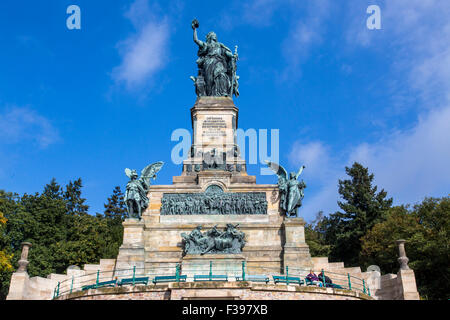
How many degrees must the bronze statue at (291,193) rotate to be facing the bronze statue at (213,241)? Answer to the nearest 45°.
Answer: approximately 135° to its right

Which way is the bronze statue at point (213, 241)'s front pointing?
toward the camera

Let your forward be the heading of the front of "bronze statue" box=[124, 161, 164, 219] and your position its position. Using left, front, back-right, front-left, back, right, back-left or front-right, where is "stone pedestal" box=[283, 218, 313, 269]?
back-left

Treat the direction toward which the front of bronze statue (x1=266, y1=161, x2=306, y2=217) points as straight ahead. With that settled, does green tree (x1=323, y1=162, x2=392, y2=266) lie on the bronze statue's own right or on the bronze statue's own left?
on the bronze statue's own left

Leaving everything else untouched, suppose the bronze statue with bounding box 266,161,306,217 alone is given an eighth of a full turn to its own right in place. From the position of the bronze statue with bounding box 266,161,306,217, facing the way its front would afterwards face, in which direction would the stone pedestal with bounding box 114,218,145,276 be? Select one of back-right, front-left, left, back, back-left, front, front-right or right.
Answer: right

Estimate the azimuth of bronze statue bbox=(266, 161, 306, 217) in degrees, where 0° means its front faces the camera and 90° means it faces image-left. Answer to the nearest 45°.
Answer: approximately 315°

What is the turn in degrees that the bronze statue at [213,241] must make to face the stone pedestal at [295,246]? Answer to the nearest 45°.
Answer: approximately 90° to its left

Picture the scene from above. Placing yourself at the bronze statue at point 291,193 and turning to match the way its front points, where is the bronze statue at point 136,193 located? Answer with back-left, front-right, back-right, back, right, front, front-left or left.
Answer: back-right

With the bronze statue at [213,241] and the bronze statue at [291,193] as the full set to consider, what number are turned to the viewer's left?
0

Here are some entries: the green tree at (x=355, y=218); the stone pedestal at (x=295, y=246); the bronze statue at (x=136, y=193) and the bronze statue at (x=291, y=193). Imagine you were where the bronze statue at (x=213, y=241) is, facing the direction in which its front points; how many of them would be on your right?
1

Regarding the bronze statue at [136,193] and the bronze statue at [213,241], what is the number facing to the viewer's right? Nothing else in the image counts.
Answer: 0

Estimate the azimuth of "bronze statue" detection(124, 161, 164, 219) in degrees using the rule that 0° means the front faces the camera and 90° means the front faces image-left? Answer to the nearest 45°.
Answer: approximately 45°

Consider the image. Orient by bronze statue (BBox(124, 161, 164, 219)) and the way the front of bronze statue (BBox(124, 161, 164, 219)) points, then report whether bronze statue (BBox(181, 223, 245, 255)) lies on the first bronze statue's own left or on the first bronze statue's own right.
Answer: on the first bronze statue's own left

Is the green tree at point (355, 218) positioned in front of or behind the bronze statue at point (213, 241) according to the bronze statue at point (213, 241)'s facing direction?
behind
